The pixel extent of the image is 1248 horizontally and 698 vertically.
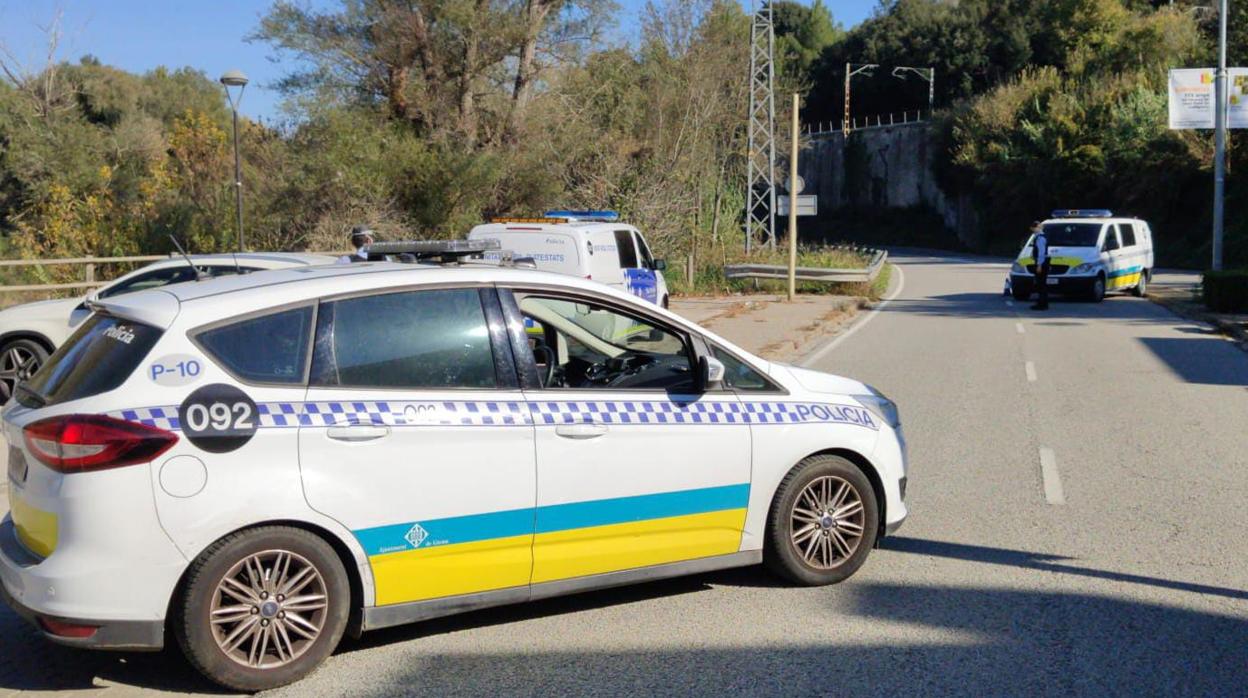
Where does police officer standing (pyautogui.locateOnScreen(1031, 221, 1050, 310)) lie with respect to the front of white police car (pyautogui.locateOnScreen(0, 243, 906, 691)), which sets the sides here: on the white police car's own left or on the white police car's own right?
on the white police car's own left

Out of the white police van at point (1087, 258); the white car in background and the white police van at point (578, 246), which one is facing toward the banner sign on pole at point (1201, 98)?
the white police van at point (578, 246)

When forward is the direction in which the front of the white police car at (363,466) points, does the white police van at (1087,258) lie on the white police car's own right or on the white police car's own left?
on the white police car's own left

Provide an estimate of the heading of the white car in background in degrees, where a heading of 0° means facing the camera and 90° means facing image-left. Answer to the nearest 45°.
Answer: approximately 90°

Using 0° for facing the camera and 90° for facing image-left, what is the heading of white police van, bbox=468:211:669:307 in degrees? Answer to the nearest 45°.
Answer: approximately 225°

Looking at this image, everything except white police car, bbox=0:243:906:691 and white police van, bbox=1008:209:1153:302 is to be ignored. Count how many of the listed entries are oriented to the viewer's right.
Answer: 1

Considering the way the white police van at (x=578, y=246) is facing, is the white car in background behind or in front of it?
behind

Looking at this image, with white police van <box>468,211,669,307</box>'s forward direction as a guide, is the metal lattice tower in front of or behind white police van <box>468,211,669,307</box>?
in front

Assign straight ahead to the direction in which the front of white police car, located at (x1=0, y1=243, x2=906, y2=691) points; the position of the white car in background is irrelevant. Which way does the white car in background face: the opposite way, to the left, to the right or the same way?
the opposite way

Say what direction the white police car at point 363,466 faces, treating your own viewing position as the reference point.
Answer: facing to the right of the viewer

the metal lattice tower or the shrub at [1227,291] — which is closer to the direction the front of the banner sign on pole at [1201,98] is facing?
the shrub

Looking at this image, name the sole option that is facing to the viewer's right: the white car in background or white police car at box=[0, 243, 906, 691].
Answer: the white police car

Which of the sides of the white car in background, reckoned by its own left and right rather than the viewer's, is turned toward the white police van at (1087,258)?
back
